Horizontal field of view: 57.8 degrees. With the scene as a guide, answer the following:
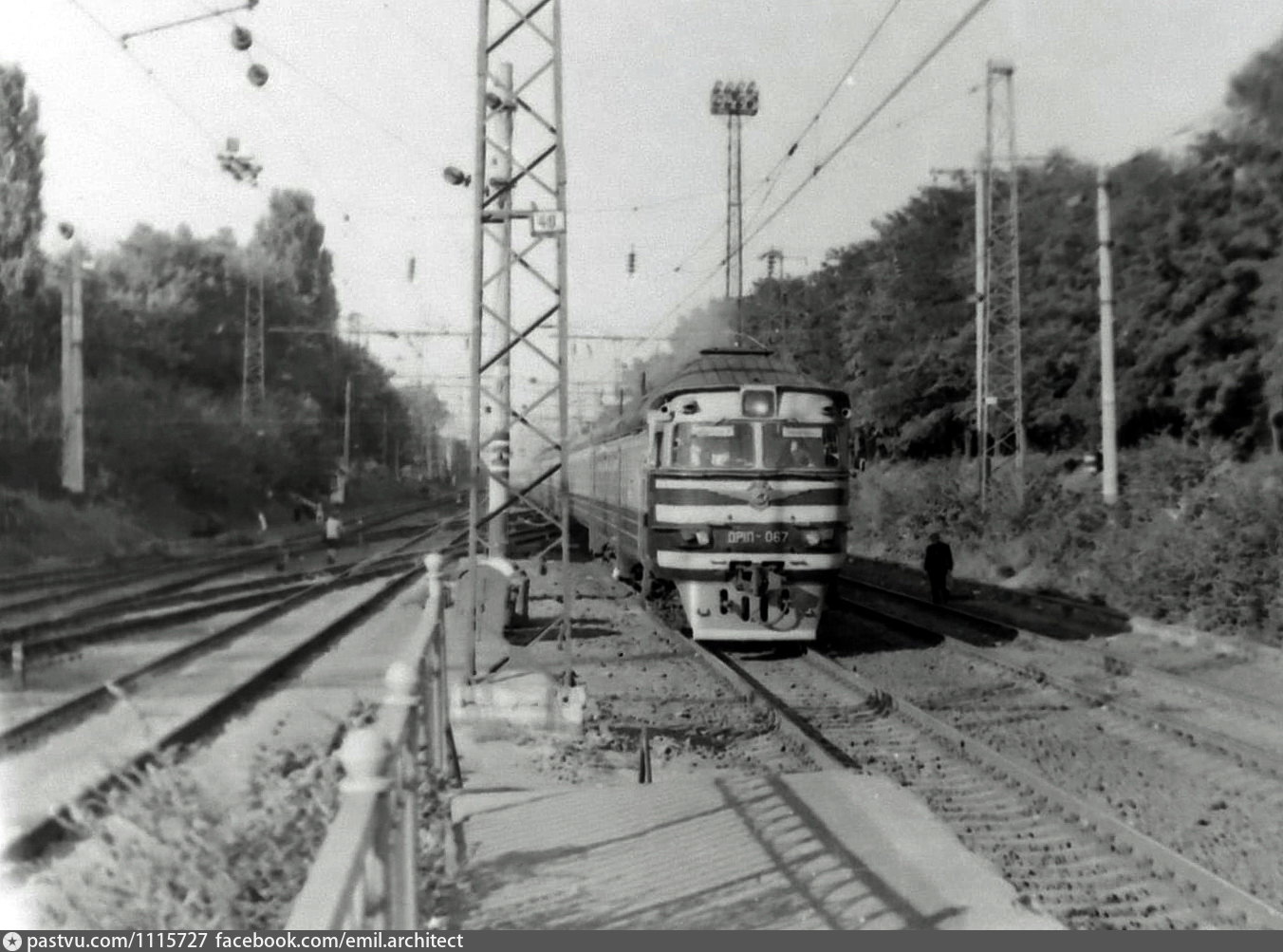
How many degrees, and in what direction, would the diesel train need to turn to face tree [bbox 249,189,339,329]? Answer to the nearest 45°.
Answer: approximately 135° to its right

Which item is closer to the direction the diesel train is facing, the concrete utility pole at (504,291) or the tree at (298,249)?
the concrete utility pole

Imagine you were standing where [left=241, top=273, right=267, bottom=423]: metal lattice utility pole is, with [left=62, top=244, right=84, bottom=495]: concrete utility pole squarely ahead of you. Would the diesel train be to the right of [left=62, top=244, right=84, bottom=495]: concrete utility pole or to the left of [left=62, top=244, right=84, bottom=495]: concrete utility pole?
left

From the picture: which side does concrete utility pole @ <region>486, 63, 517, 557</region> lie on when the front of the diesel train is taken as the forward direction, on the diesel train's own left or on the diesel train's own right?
on the diesel train's own right

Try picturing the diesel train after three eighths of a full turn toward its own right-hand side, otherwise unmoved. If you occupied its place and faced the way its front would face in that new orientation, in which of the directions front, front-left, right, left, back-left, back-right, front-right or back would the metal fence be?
back-left

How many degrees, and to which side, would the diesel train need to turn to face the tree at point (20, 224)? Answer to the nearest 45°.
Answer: approximately 90° to its right

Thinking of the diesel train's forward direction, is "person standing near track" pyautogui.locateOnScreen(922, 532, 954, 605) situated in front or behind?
behind

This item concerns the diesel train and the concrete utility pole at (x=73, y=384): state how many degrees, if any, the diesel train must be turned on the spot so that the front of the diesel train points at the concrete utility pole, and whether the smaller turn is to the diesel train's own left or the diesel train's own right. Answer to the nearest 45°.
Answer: approximately 90° to the diesel train's own right

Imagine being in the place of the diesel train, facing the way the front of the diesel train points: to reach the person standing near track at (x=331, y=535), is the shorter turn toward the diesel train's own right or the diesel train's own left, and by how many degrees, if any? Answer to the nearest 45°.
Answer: approximately 135° to the diesel train's own right

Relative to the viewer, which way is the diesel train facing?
toward the camera

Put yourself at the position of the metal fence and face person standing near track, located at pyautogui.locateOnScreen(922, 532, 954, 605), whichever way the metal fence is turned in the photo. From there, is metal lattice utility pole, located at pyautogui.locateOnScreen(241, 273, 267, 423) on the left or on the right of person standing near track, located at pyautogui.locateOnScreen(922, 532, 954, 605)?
left

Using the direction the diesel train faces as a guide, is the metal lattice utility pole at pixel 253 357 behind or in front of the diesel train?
behind

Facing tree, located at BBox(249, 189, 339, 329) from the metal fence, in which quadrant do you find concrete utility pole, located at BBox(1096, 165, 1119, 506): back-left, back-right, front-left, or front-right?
front-right

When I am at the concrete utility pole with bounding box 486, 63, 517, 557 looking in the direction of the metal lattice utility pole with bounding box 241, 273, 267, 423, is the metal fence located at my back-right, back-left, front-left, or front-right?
back-left

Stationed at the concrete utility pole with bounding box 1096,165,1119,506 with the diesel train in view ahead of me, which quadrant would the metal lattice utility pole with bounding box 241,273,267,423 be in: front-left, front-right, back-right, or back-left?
front-right
